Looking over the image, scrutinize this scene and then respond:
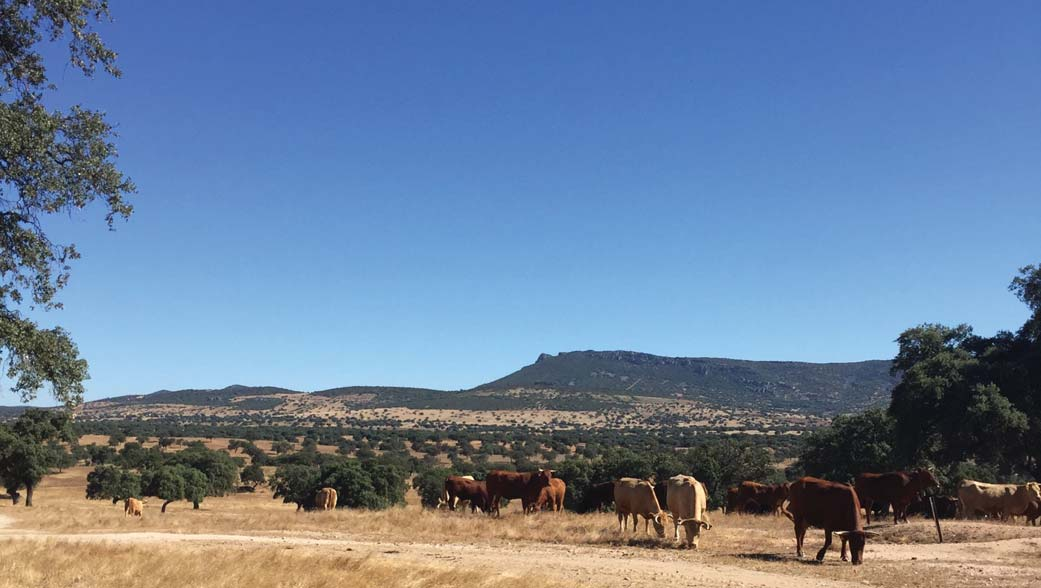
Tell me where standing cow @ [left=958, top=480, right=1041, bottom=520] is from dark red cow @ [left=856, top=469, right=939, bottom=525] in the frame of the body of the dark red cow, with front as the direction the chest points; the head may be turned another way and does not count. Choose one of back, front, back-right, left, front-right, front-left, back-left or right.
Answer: front-left

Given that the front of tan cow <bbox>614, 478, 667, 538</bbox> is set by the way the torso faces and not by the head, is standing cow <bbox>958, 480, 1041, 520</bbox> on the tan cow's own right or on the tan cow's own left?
on the tan cow's own left

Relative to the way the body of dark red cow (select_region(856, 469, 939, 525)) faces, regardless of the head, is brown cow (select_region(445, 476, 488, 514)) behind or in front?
behind

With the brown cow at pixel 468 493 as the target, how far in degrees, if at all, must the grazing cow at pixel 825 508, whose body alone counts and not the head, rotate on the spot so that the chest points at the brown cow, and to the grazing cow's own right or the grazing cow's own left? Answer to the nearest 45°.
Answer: approximately 180°

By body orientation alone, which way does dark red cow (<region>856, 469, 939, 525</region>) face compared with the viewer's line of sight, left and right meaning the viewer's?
facing to the right of the viewer

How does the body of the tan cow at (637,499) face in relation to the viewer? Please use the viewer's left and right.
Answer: facing the viewer and to the right of the viewer

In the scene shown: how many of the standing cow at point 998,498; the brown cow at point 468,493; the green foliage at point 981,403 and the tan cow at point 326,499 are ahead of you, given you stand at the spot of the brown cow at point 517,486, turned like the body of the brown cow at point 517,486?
2

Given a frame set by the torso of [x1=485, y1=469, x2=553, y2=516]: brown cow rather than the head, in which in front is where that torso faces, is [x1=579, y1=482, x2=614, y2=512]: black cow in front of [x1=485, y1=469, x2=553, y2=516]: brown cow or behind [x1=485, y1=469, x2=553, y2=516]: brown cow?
in front

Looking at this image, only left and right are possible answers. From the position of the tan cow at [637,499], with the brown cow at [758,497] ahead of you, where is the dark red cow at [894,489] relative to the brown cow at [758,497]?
right

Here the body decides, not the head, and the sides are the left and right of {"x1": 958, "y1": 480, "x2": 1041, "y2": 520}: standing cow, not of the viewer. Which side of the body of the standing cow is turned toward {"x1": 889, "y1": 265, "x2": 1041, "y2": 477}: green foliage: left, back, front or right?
left

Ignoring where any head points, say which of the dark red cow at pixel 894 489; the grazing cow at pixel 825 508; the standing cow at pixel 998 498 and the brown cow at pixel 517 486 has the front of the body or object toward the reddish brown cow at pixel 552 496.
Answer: the brown cow
